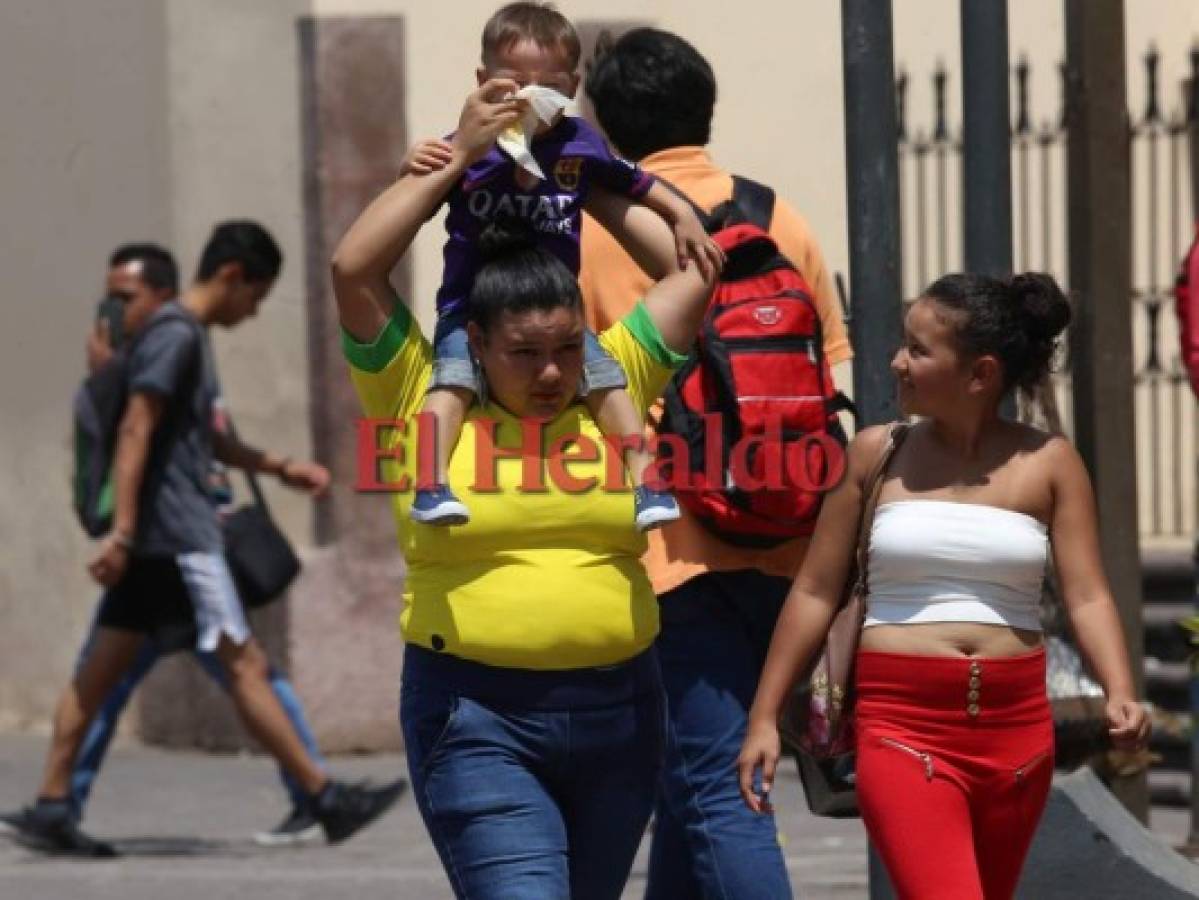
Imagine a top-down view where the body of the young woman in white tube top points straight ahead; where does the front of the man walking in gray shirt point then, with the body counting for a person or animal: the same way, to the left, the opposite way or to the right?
to the left

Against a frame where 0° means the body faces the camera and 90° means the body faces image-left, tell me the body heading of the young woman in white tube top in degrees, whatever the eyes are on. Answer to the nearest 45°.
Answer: approximately 0°

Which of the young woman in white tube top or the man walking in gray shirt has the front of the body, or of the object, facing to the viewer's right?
the man walking in gray shirt

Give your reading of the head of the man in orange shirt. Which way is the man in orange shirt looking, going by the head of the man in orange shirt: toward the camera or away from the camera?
away from the camera

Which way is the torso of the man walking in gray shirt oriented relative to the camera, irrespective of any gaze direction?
to the viewer's right

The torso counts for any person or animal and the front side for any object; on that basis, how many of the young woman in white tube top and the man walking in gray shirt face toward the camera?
1

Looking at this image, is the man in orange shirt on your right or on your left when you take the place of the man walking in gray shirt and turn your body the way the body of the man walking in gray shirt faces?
on your right

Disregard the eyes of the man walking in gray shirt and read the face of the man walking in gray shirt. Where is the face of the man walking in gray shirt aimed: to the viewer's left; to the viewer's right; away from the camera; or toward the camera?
to the viewer's right

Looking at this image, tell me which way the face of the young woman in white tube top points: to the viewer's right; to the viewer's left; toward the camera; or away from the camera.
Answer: to the viewer's left

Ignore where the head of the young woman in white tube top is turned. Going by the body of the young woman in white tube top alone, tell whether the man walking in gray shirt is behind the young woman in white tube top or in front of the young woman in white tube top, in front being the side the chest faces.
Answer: behind

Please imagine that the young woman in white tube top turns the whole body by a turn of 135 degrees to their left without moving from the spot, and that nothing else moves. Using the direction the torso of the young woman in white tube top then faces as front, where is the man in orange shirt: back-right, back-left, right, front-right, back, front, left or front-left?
left
